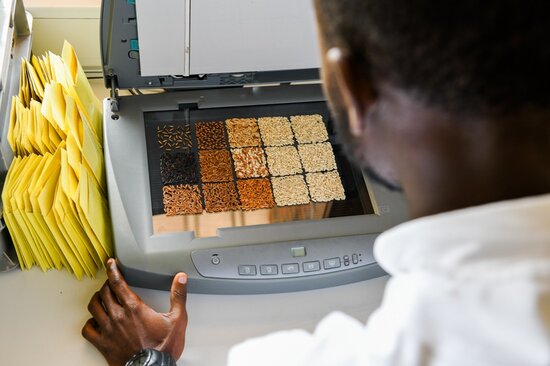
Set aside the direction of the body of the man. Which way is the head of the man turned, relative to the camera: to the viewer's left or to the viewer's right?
to the viewer's left

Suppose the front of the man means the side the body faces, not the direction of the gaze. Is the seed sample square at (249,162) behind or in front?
in front

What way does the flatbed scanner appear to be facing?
toward the camera

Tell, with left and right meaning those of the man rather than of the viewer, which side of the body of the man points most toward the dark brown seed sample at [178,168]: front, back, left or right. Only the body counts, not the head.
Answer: front

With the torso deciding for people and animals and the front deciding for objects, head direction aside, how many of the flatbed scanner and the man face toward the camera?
1

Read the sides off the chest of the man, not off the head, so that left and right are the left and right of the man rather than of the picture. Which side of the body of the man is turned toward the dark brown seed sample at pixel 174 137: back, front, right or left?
front

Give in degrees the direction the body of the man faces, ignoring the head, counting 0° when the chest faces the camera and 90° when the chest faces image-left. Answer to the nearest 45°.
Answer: approximately 135°
